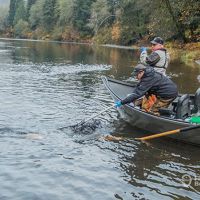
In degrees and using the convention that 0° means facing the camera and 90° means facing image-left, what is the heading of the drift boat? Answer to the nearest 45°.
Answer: approximately 90°

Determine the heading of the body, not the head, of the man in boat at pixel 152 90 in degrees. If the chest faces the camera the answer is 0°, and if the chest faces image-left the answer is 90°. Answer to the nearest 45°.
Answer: approximately 90°

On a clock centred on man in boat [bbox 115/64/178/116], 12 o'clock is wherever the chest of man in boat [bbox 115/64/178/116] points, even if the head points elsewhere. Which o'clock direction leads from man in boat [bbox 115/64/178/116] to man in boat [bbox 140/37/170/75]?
man in boat [bbox 140/37/170/75] is roughly at 3 o'clock from man in boat [bbox 115/64/178/116].
